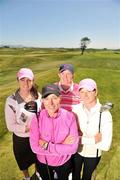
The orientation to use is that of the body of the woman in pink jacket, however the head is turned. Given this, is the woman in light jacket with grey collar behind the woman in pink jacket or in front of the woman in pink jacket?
behind

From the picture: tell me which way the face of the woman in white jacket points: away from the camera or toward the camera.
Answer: toward the camera

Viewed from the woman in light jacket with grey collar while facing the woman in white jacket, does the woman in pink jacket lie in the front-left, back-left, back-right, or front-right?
front-right

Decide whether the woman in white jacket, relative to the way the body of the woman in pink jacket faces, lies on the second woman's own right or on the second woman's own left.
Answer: on the second woman's own left

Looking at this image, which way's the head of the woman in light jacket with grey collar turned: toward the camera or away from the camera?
toward the camera

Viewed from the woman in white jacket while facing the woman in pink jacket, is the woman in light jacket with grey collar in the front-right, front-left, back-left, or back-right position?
front-right

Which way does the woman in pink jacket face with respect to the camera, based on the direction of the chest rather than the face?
toward the camera
